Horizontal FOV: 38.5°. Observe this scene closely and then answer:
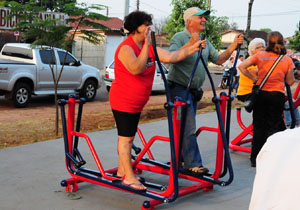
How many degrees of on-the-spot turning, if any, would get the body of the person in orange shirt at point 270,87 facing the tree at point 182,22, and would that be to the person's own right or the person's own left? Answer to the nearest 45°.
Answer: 0° — they already face it

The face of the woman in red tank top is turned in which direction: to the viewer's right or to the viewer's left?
to the viewer's right

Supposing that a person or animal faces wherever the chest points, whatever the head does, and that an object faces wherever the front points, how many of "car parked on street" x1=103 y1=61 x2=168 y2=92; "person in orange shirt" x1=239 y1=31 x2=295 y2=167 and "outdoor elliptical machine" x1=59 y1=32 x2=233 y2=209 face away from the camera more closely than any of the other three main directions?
1

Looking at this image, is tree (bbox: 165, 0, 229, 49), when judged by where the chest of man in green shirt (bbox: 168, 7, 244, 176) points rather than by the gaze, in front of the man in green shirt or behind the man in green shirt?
behind

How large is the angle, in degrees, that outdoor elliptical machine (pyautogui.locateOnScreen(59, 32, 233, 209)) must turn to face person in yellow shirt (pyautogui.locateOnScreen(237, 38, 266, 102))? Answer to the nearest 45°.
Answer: approximately 90° to its left

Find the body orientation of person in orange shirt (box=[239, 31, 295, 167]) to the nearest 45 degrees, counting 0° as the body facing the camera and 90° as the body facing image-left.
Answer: approximately 180°

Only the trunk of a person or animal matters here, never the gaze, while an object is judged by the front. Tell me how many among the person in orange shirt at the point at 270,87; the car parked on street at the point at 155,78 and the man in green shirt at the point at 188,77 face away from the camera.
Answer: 1

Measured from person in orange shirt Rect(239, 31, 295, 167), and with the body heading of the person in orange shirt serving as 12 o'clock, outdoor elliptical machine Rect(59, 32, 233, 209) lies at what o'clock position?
The outdoor elliptical machine is roughly at 7 o'clock from the person in orange shirt.

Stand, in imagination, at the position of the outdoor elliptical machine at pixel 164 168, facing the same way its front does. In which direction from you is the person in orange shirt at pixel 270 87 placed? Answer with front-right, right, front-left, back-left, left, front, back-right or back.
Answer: left

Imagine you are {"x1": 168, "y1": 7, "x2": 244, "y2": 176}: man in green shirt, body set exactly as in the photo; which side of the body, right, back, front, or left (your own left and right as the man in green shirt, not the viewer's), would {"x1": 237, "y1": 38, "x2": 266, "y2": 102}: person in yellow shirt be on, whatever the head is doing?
left
